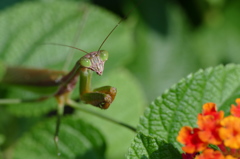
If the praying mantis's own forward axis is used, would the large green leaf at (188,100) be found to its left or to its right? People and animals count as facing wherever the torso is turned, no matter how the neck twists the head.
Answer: on its left

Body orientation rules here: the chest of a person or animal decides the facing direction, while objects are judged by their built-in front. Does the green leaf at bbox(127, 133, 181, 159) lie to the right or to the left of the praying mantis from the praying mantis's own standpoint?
on its right

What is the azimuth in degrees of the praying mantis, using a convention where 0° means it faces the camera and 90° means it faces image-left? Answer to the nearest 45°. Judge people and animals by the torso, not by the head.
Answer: approximately 270°
